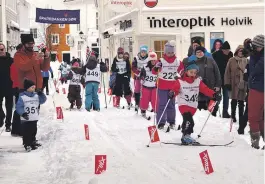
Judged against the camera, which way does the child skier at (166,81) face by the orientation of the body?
toward the camera

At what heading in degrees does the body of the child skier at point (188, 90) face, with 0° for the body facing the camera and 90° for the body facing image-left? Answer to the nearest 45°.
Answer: approximately 315°

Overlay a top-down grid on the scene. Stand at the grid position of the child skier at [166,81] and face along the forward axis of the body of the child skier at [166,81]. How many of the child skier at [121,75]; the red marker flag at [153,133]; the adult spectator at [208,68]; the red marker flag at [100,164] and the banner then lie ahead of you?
2

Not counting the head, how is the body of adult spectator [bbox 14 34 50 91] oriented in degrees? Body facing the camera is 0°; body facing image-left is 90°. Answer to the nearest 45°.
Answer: approximately 315°

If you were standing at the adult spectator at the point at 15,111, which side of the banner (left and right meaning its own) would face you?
front

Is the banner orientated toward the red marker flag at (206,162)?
yes

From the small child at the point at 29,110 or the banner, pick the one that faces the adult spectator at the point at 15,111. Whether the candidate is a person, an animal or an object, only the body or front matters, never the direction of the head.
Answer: the banner

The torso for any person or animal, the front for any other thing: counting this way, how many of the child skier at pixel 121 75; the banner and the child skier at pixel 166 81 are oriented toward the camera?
3

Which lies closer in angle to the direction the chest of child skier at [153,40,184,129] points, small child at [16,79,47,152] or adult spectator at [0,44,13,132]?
the small child

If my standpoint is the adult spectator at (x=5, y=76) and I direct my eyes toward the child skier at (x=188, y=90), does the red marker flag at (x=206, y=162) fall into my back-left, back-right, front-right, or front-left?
front-right

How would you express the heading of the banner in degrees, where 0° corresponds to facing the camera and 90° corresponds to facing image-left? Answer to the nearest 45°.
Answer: approximately 0°

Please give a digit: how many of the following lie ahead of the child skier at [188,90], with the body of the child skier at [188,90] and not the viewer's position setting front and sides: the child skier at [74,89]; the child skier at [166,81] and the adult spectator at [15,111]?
0

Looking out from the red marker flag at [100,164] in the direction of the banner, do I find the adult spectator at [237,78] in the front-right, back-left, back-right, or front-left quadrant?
front-right

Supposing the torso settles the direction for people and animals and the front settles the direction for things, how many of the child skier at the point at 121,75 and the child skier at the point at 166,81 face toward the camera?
2
